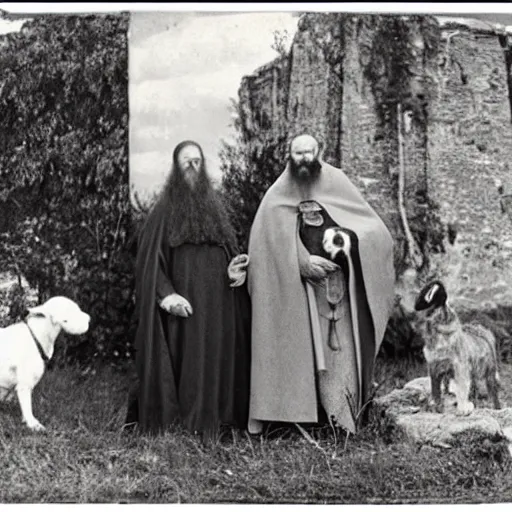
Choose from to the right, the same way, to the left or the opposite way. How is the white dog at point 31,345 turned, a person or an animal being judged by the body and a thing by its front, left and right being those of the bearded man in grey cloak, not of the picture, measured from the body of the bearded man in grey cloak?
to the left

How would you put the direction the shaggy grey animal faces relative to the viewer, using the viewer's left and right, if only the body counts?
facing the viewer and to the left of the viewer

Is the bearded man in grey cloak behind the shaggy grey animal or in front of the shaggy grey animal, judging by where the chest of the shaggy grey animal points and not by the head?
in front

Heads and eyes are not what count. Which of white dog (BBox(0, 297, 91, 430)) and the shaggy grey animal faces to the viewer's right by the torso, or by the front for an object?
the white dog

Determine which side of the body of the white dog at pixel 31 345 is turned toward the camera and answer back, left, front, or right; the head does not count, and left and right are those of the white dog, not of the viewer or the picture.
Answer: right

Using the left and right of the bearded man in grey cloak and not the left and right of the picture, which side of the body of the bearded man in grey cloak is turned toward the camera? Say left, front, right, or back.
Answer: front

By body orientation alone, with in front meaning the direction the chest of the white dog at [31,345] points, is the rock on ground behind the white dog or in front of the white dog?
in front

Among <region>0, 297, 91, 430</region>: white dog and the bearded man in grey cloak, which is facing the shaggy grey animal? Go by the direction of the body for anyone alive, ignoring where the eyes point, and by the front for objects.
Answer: the white dog

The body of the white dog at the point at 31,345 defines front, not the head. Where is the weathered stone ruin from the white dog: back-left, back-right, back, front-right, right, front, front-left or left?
front

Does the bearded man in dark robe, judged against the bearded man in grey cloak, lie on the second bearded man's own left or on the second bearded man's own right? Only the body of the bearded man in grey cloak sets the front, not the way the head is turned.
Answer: on the second bearded man's own right
